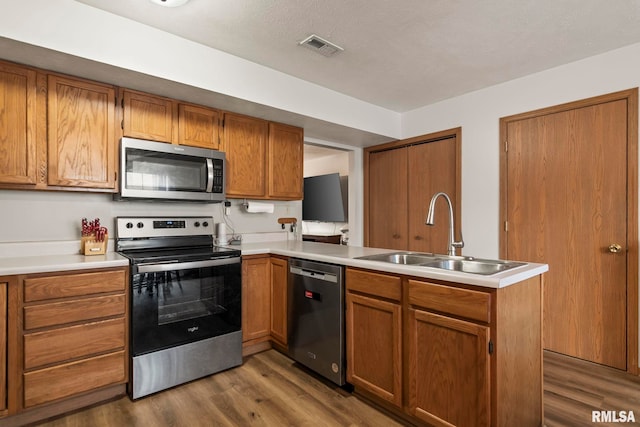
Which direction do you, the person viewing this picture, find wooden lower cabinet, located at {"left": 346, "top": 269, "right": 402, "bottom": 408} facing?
facing the viewer and to the left of the viewer

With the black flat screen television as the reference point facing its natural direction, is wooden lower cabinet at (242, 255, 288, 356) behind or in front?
in front

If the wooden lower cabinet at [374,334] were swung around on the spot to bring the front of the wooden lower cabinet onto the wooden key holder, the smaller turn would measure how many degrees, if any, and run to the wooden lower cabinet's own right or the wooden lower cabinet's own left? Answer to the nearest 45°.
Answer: approximately 90° to the wooden lower cabinet's own right

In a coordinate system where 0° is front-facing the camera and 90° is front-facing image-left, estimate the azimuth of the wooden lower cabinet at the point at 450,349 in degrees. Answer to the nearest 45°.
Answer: approximately 45°

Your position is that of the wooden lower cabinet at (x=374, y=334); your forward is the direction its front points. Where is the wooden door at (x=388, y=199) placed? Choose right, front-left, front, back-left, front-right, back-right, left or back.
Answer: back-right

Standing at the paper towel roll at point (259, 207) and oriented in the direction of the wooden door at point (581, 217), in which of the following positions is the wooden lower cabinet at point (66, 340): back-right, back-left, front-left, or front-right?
back-right

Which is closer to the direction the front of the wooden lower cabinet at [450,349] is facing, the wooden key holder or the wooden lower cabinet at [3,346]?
the wooden lower cabinet

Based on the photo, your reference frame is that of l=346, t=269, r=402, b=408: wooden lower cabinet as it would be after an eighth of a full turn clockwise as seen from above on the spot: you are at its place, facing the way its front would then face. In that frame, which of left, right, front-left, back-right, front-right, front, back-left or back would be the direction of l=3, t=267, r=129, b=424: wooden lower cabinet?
front

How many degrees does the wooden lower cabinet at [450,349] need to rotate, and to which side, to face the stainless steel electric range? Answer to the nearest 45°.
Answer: approximately 45° to its right

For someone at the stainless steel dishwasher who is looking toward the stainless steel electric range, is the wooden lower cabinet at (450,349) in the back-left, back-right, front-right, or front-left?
back-left

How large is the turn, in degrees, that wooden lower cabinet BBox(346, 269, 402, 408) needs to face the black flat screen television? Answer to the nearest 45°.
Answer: approximately 135° to its right
